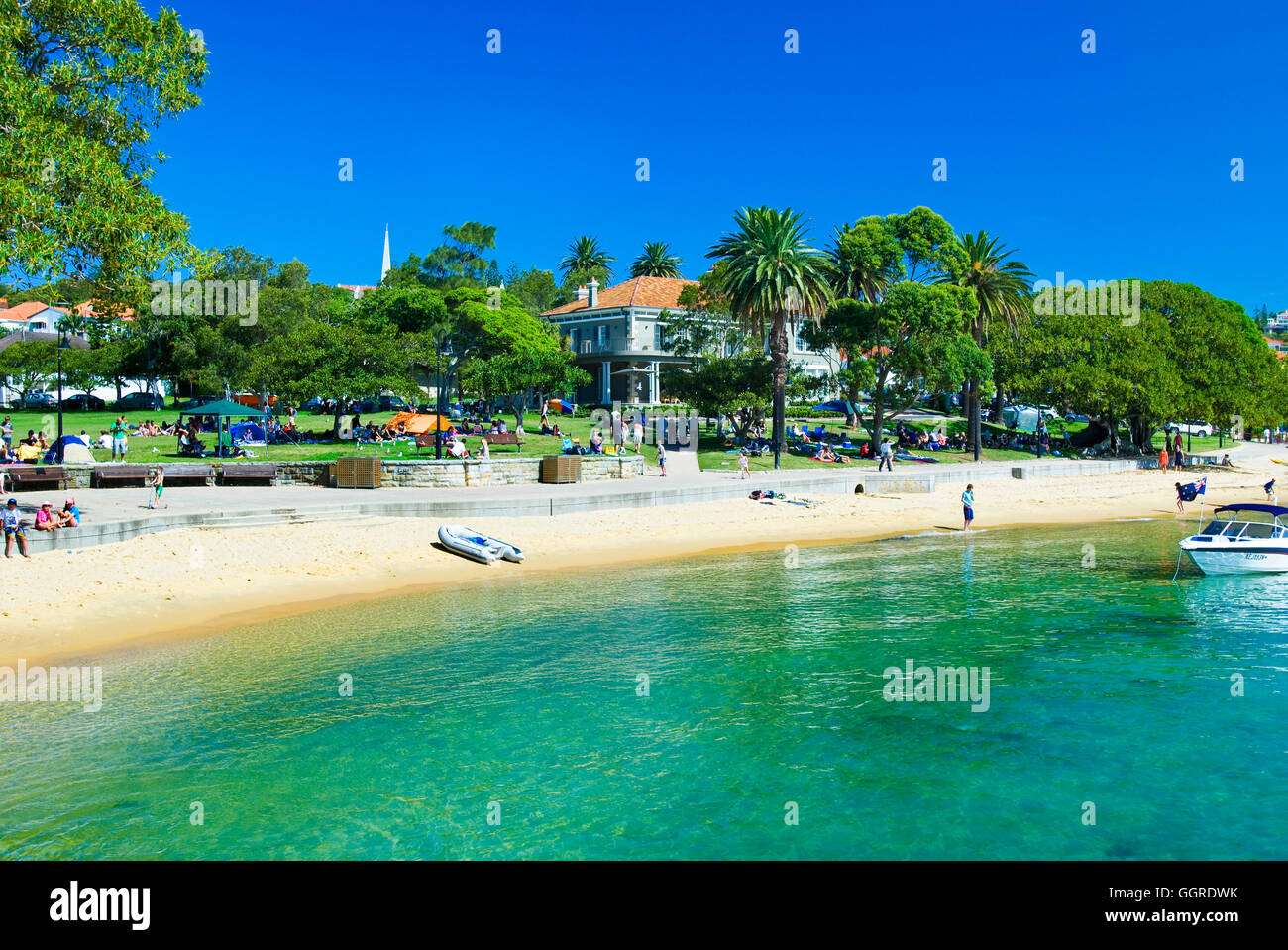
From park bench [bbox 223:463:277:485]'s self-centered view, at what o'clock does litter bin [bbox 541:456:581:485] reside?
The litter bin is roughly at 9 o'clock from the park bench.

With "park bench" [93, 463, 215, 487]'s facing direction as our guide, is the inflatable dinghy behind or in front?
in front

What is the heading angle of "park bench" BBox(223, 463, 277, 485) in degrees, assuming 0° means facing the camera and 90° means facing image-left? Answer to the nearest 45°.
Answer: approximately 0°

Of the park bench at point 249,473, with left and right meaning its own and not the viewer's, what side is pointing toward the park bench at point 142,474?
right

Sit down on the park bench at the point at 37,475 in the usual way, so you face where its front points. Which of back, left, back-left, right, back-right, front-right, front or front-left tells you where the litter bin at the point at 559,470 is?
left

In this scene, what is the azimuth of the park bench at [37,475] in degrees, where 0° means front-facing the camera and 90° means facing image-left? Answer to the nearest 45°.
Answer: approximately 0°

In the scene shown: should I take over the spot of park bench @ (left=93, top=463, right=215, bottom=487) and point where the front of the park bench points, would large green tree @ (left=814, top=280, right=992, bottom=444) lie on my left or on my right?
on my left

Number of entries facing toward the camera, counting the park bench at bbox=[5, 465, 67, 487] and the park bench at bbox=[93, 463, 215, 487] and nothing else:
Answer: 2

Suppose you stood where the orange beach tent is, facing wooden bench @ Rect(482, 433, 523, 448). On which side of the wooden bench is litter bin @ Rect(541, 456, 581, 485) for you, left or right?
right

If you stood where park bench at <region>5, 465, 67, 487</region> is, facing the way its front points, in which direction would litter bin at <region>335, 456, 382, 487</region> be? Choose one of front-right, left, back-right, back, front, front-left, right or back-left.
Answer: left
